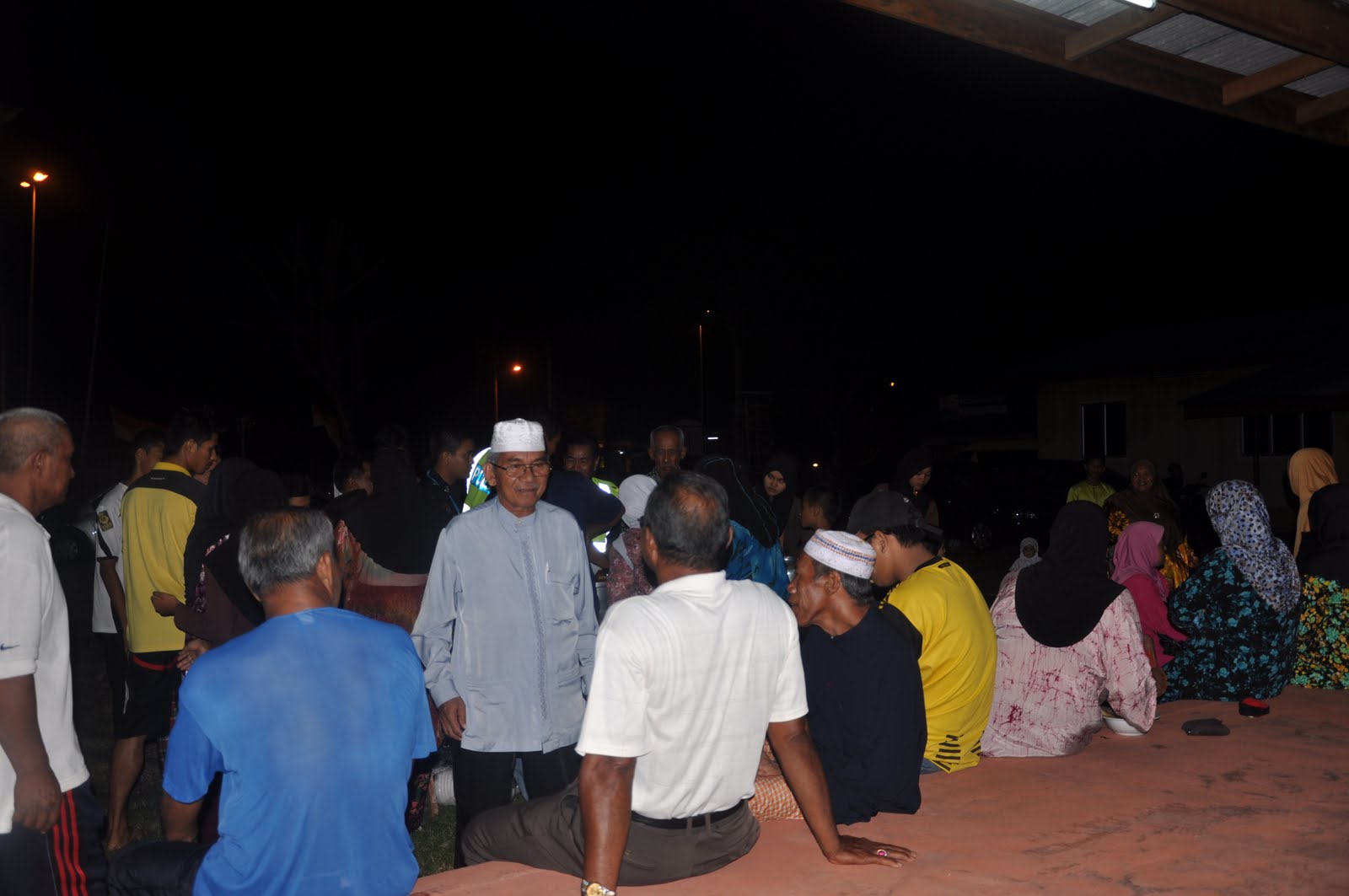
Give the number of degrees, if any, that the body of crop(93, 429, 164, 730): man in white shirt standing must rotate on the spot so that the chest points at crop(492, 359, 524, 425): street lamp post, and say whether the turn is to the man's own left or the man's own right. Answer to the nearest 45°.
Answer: approximately 90° to the man's own left

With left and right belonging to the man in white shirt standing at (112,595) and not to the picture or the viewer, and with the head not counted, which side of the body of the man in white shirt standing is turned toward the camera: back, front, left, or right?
right

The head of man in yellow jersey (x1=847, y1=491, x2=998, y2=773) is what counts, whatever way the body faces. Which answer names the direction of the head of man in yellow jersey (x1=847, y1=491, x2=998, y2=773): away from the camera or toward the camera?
away from the camera

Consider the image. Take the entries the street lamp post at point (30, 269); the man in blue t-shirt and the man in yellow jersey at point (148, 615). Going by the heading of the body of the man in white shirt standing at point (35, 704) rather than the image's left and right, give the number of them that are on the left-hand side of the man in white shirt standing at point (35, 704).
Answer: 2

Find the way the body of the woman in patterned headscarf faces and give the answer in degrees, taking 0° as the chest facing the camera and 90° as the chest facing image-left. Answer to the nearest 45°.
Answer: approximately 135°

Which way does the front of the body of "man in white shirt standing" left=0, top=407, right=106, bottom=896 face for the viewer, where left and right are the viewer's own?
facing to the right of the viewer

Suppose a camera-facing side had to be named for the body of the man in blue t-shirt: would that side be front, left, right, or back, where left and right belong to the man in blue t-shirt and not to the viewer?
back

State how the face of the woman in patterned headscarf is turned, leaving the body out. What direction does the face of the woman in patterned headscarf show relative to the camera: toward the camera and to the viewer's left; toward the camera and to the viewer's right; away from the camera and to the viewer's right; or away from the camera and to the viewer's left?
away from the camera and to the viewer's left

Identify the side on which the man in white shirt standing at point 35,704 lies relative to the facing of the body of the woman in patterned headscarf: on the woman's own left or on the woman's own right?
on the woman's own left

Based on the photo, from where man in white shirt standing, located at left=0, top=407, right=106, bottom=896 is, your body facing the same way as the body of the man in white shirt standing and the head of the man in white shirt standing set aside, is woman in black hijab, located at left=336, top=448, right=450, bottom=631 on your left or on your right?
on your left

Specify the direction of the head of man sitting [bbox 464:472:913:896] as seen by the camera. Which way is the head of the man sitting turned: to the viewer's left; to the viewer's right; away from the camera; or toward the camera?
away from the camera

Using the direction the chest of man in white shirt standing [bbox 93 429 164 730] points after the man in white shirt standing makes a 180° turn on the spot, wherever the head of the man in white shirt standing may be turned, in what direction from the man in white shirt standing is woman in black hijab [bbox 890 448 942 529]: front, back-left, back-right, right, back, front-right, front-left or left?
back
